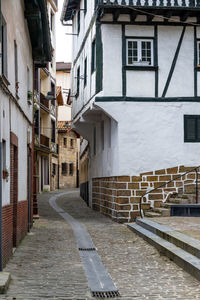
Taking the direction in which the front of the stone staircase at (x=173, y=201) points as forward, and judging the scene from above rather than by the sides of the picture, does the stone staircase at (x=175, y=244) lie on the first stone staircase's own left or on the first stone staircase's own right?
on the first stone staircase's own left

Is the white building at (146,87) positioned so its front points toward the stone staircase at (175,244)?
yes

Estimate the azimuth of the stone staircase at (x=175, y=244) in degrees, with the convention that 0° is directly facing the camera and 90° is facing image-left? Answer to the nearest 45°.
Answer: approximately 45°

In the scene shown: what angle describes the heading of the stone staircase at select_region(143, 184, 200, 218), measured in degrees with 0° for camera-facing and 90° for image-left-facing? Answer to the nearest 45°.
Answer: approximately 45°

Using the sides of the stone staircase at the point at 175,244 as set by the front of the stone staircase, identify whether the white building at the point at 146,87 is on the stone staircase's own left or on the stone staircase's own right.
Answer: on the stone staircase's own right

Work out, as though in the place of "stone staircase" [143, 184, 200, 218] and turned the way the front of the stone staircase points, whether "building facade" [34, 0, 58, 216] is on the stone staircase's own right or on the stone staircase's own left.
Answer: on the stone staircase's own right
